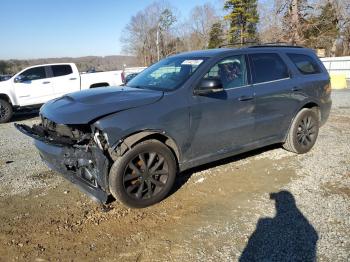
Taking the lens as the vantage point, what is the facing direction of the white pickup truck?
facing to the left of the viewer

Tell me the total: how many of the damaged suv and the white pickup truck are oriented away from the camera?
0

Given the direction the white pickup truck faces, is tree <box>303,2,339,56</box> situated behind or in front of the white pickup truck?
behind

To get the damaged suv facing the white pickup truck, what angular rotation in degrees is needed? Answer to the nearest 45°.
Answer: approximately 90° to its right

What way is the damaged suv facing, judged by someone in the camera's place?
facing the viewer and to the left of the viewer

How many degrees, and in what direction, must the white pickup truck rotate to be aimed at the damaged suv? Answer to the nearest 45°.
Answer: approximately 90° to its left

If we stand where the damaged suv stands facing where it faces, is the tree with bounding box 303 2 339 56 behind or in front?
behind
